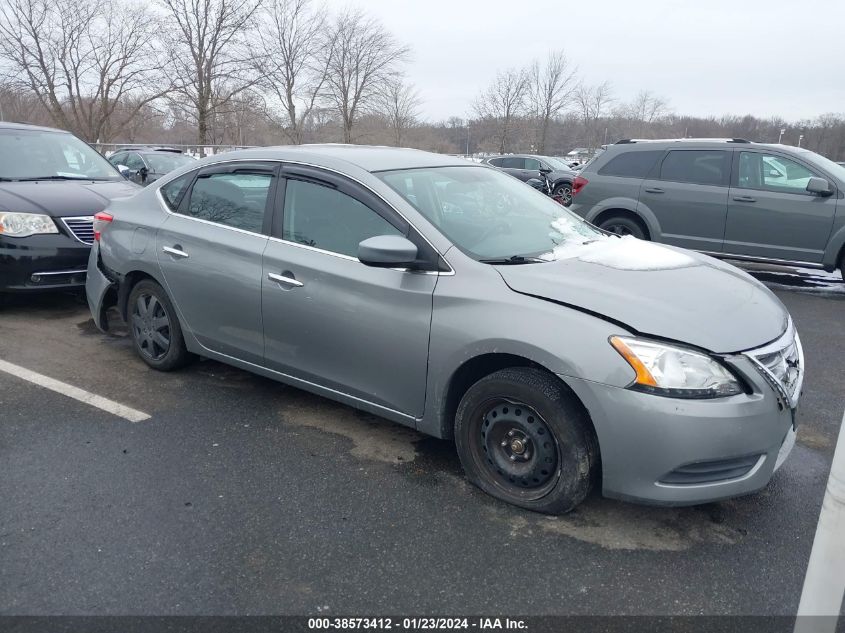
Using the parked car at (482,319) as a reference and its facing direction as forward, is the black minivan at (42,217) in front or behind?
behind

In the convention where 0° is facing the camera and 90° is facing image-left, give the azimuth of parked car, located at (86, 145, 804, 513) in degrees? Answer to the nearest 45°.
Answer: approximately 315°

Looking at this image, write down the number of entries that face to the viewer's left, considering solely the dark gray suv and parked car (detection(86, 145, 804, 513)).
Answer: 0

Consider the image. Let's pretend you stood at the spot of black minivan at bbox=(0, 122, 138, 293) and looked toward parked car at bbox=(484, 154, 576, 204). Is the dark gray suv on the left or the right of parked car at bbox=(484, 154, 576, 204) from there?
right

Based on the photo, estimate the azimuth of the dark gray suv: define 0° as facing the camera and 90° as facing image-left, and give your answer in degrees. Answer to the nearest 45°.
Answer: approximately 270°

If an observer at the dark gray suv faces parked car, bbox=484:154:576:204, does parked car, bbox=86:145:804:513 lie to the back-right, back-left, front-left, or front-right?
back-left

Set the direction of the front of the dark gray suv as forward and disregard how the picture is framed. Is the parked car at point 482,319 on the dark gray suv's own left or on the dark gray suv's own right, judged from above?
on the dark gray suv's own right

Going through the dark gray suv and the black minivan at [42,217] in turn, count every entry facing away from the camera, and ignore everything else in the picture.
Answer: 0

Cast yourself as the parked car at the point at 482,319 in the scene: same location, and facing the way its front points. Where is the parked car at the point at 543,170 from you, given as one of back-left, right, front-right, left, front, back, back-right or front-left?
back-left

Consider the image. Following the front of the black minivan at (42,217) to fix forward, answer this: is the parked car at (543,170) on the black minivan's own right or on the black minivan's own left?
on the black minivan's own left

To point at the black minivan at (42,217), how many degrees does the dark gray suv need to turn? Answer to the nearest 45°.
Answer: approximately 135° to its right
